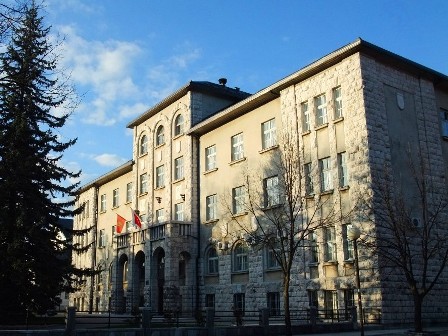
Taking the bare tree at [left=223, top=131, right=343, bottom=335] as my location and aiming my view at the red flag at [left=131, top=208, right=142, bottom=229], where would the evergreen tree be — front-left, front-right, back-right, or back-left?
front-left

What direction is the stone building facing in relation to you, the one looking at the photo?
facing the viewer and to the left of the viewer

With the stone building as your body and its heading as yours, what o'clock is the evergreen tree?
The evergreen tree is roughly at 1 o'clock from the stone building.
